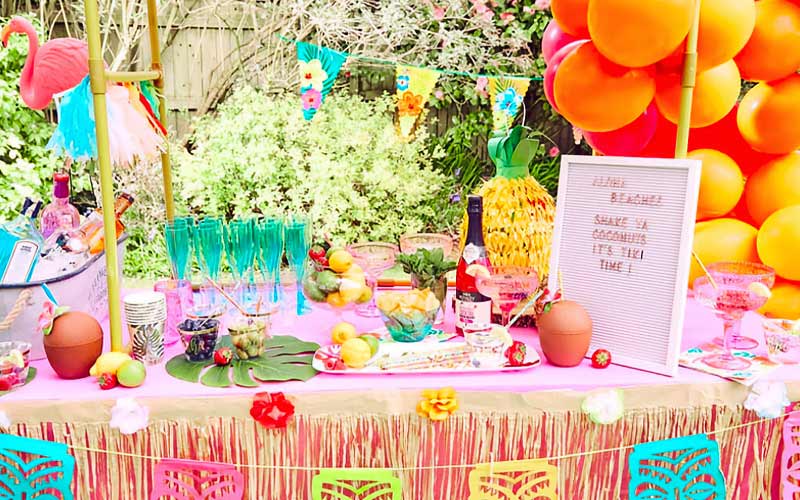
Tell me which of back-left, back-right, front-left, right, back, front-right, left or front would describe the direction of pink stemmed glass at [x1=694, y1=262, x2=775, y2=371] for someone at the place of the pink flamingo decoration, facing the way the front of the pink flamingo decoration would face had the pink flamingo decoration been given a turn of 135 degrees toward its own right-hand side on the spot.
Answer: right

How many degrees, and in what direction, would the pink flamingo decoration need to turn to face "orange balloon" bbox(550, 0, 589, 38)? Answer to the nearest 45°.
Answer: approximately 135° to its left

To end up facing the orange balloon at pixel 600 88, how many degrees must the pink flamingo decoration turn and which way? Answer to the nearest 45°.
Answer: approximately 135° to its left

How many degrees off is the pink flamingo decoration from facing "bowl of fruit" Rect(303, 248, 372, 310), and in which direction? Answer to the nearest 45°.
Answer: approximately 135° to its left

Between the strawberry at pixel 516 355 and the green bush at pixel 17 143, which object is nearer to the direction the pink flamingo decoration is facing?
the green bush

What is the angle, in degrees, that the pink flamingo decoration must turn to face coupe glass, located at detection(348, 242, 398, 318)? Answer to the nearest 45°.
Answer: approximately 180°

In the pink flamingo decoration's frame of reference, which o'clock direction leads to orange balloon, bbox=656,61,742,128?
The orange balloon is roughly at 7 o'clock from the pink flamingo decoration.

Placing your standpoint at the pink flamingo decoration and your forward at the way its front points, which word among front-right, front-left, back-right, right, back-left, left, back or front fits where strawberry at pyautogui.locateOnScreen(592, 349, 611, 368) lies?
back-left

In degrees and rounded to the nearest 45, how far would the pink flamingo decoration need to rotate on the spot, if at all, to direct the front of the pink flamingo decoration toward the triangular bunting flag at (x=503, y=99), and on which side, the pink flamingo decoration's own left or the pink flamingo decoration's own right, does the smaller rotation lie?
approximately 180°

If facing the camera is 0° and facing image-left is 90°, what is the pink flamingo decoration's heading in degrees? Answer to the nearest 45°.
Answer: approximately 90°

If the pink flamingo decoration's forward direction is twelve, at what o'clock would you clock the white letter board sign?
The white letter board sign is roughly at 7 o'clock from the pink flamingo decoration.

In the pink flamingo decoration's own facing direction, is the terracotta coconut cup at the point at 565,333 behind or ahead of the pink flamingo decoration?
behind

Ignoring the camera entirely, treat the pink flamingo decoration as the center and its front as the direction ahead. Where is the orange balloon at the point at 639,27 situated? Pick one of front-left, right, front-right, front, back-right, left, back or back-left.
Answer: back-left

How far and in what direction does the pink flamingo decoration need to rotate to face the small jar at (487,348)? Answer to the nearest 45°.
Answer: approximately 135° to its left
